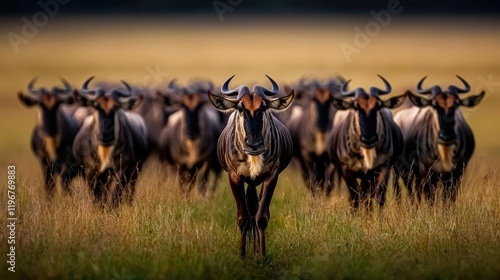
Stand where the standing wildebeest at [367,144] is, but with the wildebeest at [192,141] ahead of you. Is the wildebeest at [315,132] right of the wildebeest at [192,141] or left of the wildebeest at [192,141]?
right

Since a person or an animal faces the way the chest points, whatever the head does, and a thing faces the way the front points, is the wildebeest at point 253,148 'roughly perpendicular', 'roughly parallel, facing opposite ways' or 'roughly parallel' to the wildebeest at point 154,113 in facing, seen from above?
roughly parallel

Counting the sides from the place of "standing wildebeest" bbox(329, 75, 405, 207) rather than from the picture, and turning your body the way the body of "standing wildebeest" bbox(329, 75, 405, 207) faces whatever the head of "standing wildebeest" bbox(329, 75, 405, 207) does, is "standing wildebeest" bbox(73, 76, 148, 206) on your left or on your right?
on your right

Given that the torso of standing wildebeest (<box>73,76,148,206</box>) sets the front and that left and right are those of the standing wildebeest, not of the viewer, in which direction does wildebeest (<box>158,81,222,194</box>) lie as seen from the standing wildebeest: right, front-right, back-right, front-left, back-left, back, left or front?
back-left

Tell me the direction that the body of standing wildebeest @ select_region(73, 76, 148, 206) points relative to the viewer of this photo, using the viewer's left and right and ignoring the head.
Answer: facing the viewer

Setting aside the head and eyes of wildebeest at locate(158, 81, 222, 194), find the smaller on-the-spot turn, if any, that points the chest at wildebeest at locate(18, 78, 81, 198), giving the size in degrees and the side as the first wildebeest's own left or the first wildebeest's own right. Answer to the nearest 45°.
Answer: approximately 90° to the first wildebeest's own right

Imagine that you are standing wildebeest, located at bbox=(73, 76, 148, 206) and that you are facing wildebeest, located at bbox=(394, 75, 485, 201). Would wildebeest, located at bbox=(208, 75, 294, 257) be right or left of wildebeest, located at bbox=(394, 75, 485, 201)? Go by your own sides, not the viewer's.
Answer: right

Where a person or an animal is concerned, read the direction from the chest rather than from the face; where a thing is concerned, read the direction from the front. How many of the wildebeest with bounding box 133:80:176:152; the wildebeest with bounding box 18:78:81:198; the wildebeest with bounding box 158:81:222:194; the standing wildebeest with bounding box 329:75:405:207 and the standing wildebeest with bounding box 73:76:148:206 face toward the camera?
5

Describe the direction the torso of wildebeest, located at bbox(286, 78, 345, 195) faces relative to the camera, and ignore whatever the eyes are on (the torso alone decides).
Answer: toward the camera

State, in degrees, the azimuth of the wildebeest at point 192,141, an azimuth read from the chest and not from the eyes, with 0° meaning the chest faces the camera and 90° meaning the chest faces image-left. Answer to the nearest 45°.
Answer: approximately 0°

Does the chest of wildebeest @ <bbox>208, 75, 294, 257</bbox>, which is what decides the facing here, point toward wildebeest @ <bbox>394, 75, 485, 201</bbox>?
no

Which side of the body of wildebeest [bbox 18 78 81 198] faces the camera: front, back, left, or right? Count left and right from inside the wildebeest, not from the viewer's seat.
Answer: front

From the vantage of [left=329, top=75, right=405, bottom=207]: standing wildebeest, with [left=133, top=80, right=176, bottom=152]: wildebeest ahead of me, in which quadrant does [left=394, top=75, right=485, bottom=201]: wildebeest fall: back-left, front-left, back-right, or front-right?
back-right

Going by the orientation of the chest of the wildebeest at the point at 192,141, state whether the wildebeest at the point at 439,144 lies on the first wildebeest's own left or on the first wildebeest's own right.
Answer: on the first wildebeest's own left
